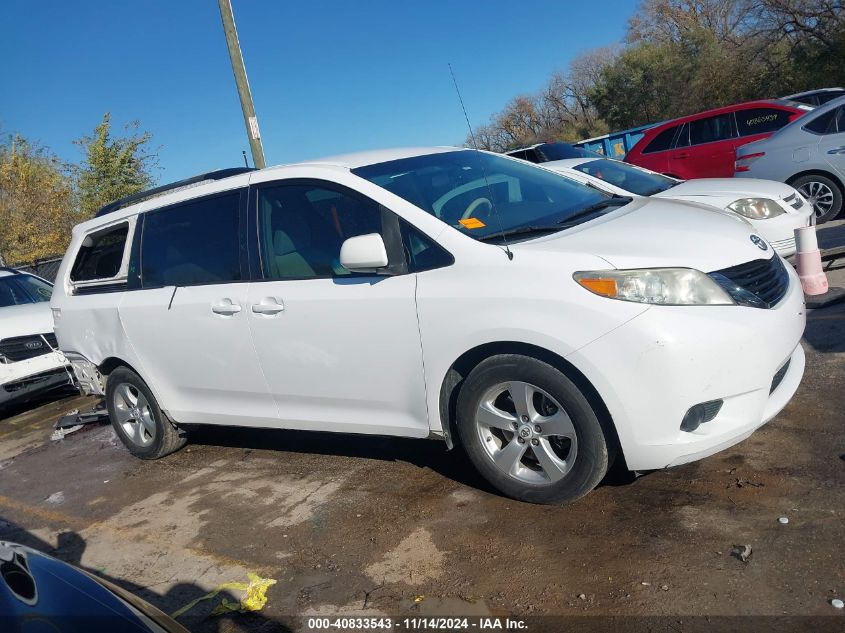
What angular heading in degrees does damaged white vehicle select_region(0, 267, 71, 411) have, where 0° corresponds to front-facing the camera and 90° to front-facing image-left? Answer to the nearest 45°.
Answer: approximately 315°

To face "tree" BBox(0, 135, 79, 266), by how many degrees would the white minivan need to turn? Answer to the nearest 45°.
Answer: approximately 180°

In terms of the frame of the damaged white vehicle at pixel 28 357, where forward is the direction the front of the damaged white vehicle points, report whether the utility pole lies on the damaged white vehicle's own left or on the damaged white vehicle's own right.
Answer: on the damaged white vehicle's own left

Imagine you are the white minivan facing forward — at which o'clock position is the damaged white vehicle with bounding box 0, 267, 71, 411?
The damaged white vehicle is roughly at 6 o'clock from the white minivan.

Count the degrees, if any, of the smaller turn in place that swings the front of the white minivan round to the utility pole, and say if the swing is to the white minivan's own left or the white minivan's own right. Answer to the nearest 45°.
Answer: approximately 135° to the white minivan's own left

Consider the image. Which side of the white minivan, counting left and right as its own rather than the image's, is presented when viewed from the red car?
left

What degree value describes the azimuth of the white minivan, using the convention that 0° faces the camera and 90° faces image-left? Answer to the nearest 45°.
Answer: approximately 315°

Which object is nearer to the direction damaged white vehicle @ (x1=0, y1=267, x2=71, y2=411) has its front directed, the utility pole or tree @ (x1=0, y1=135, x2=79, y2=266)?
the utility pole

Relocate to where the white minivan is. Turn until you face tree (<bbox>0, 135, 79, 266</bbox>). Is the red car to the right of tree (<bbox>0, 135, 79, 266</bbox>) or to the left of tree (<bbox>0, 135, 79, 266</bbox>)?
right
